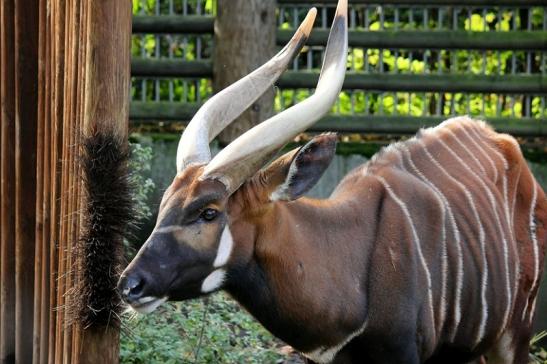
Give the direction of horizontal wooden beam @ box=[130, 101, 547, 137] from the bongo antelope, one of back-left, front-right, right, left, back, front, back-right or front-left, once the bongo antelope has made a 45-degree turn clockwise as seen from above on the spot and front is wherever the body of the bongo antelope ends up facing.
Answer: right

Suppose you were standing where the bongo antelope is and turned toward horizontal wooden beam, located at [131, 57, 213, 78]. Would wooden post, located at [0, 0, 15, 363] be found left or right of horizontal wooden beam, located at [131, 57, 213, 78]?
left

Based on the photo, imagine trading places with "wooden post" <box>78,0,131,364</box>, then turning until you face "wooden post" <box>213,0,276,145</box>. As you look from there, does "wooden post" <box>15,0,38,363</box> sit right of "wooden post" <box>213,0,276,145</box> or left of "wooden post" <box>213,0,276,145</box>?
left

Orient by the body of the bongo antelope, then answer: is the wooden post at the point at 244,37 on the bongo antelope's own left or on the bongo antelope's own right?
on the bongo antelope's own right

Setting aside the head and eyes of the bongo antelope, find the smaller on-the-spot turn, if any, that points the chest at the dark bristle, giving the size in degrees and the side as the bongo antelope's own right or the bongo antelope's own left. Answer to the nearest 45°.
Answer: approximately 45° to the bongo antelope's own right

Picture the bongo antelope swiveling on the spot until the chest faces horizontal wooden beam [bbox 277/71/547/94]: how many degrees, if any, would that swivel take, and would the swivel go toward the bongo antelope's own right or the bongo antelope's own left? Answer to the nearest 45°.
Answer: approximately 135° to the bongo antelope's own right

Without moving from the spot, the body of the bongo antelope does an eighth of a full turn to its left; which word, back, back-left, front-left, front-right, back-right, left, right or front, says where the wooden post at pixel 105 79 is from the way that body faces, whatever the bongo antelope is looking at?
right

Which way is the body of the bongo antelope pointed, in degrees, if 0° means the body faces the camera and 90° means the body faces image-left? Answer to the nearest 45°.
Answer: approximately 45°
